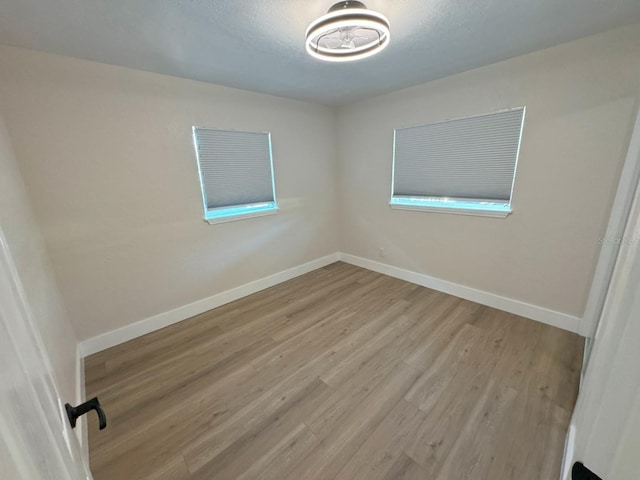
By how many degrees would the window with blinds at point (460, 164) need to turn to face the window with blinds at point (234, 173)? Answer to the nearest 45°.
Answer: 0° — it already faces it

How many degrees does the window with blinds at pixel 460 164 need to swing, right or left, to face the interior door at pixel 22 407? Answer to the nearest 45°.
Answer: approximately 45° to its left

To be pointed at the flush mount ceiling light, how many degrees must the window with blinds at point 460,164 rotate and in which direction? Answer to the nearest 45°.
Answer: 0° — it already faces it

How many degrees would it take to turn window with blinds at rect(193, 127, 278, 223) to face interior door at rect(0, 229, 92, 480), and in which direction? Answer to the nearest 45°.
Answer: approximately 45° to its right

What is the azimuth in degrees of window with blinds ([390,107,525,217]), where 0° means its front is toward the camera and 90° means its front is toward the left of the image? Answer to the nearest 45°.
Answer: approximately 45°
